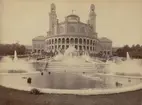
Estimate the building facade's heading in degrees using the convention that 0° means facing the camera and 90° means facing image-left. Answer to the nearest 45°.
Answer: approximately 0°

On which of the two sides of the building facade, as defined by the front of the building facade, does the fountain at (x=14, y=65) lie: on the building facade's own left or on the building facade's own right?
on the building facade's own right
